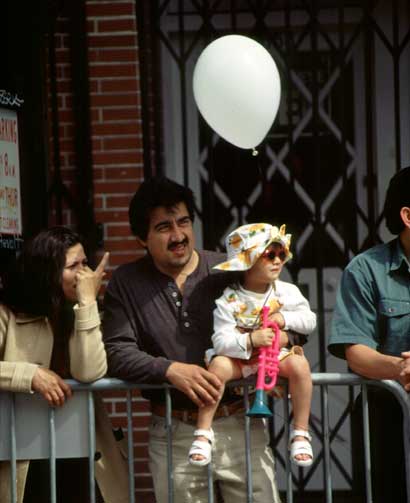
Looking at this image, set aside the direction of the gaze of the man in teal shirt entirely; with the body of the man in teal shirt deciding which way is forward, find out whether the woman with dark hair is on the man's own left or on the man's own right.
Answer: on the man's own right

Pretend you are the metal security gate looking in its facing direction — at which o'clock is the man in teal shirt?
The man in teal shirt is roughly at 12 o'clock from the metal security gate.

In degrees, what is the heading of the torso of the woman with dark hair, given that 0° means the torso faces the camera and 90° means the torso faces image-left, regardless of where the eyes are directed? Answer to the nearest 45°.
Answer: approximately 315°

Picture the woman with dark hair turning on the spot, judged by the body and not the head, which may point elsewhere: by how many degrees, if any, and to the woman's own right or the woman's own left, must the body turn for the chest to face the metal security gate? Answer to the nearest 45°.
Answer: approximately 90° to the woman's own left

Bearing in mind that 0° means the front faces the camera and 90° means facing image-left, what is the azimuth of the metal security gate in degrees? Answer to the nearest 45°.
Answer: approximately 0°

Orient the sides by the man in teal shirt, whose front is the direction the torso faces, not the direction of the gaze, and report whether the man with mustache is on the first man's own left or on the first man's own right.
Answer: on the first man's own right

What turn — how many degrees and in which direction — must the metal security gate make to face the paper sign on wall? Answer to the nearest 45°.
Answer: approximately 45° to its right
